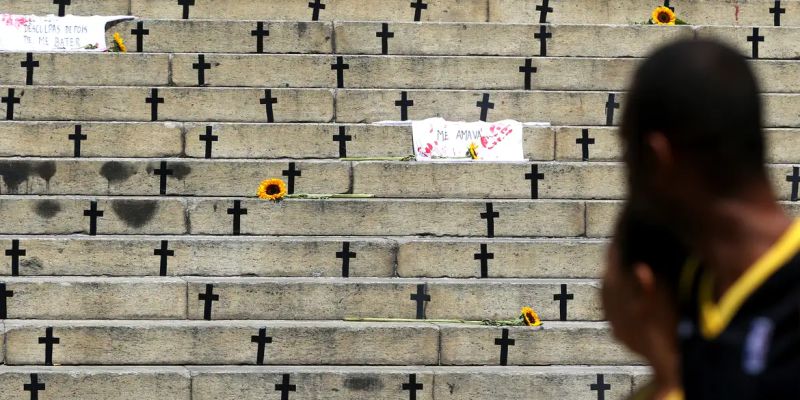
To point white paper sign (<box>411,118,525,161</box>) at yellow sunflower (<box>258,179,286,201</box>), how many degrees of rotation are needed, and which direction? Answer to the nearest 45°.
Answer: approximately 45° to its right

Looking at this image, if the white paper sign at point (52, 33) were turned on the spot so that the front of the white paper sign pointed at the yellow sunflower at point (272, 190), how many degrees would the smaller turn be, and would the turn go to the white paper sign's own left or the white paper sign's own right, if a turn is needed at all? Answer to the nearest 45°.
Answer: approximately 45° to the white paper sign's own left

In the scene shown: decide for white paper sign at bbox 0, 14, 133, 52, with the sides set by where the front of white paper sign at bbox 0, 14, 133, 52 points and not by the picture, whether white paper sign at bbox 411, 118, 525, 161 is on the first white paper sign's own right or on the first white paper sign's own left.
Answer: on the first white paper sign's own left

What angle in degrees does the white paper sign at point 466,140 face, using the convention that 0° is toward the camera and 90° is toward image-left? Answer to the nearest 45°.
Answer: approximately 0°

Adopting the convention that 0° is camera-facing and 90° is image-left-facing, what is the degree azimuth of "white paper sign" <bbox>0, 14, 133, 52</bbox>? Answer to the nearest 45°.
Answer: approximately 0°

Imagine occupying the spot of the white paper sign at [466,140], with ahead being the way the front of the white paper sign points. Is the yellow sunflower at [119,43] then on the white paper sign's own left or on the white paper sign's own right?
on the white paper sign's own right
